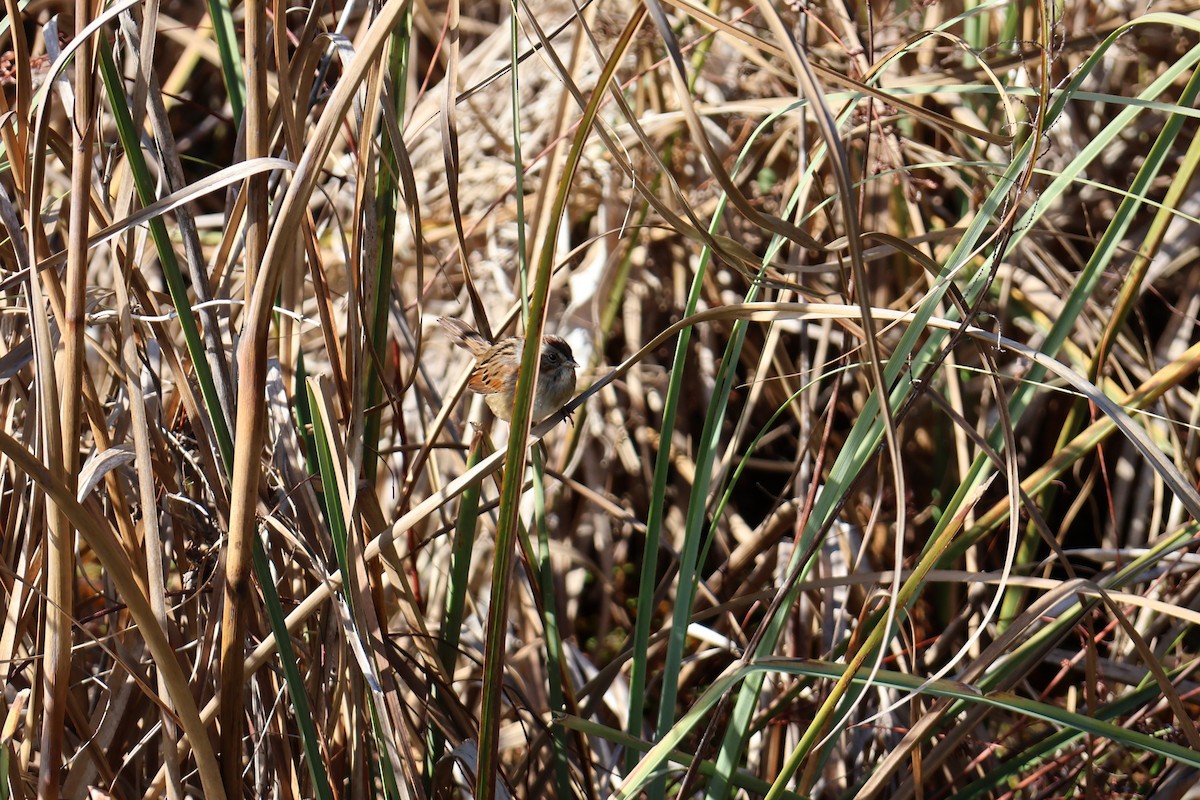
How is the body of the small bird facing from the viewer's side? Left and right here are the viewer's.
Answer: facing the viewer and to the right of the viewer
